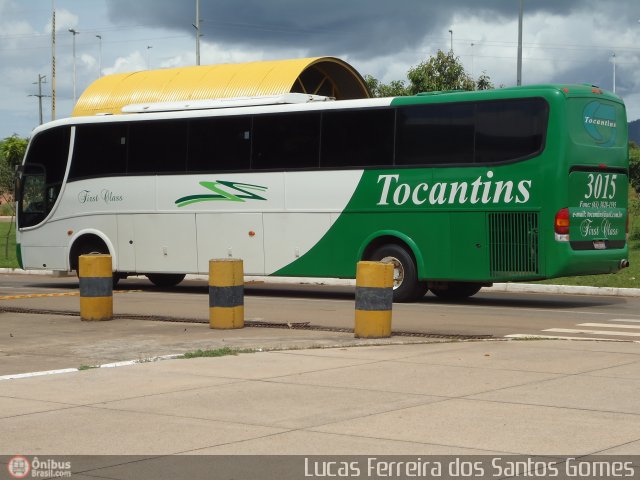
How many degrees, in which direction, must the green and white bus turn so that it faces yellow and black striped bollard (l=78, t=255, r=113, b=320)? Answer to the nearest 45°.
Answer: approximately 90° to its left

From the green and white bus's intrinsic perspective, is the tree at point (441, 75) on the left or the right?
on its right

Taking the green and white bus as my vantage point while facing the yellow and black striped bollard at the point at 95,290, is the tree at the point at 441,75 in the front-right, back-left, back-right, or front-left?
back-right

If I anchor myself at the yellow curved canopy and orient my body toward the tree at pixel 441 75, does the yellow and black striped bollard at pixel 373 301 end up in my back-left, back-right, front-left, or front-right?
back-right

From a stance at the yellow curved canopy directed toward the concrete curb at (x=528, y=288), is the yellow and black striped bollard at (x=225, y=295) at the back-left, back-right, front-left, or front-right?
front-right

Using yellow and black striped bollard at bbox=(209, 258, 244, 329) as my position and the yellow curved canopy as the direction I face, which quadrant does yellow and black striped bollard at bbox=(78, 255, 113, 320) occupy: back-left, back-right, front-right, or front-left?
front-left

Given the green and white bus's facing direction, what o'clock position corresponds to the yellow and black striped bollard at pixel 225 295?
The yellow and black striped bollard is roughly at 8 o'clock from the green and white bus.

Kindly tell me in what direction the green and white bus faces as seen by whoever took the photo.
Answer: facing away from the viewer and to the left of the viewer

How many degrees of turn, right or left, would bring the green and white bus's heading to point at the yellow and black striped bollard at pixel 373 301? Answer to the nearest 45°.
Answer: approximately 135° to its left

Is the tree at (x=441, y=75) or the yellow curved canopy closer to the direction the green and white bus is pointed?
the yellow curved canopy

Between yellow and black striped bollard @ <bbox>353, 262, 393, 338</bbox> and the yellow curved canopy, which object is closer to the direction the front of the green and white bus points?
the yellow curved canopy
